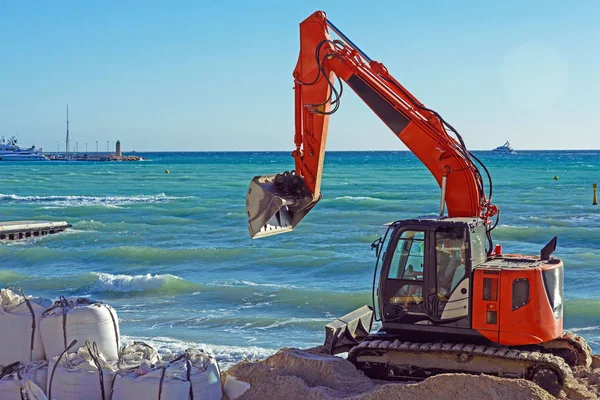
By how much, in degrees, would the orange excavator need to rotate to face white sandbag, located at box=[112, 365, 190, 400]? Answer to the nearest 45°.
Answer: approximately 45° to its left

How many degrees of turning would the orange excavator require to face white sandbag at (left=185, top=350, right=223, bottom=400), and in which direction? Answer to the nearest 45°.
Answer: approximately 45° to its left

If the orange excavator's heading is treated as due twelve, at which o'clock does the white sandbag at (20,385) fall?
The white sandbag is roughly at 11 o'clock from the orange excavator.

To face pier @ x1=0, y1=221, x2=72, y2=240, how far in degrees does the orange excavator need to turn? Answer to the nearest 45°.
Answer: approximately 45° to its right

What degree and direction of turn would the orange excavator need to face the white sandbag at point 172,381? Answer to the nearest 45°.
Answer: approximately 45° to its left

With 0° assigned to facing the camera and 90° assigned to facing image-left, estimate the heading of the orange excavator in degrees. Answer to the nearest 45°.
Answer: approximately 90°
